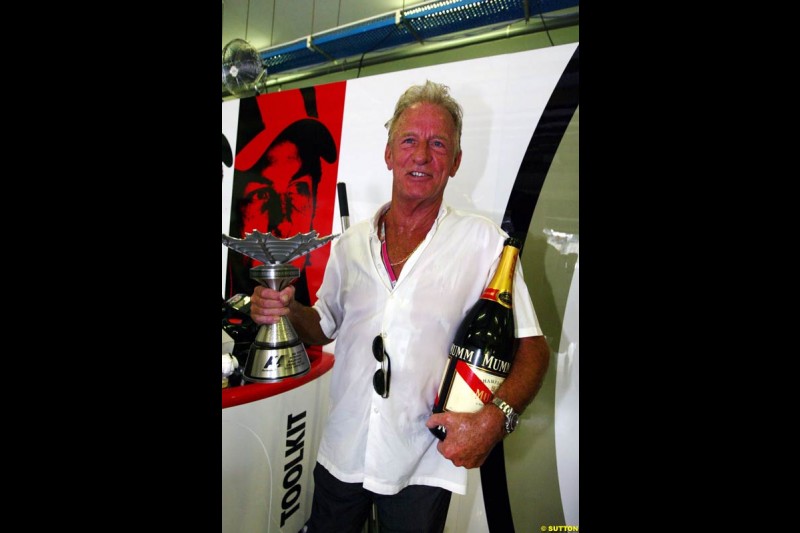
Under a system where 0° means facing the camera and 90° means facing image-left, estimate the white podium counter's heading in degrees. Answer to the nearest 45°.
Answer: approximately 0°
